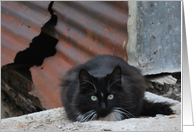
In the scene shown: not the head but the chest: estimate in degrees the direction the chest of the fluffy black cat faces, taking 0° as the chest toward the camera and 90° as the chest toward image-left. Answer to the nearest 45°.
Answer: approximately 0°

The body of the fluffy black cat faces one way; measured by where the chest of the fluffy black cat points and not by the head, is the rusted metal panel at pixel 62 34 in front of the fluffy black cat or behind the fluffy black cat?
behind
